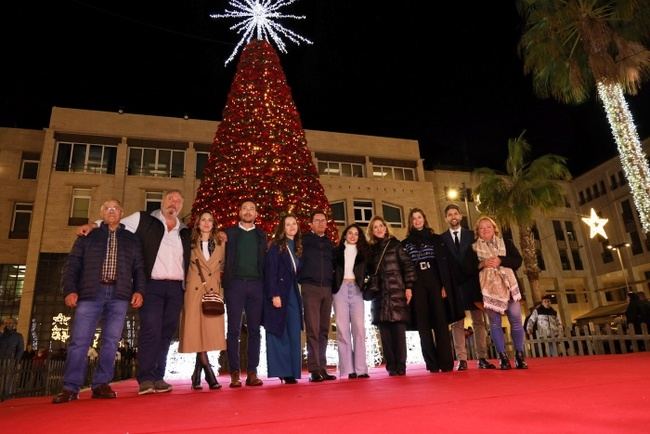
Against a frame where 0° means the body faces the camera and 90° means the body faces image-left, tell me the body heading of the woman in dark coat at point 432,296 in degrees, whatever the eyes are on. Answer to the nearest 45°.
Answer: approximately 45°

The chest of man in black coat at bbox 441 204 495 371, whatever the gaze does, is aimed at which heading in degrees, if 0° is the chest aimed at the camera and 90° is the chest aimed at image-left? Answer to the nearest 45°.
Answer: approximately 0°

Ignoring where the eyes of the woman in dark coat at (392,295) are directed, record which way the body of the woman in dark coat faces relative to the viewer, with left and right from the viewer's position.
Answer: facing the viewer and to the left of the viewer

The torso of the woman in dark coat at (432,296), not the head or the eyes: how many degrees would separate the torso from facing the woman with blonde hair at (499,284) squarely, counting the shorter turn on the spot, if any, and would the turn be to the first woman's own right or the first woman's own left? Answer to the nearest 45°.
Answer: approximately 90° to the first woman's own left

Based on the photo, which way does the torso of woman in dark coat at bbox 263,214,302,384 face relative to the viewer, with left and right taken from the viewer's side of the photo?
facing the viewer and to the right of the viewer

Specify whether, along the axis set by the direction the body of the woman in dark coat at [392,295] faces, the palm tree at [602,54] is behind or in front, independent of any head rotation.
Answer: behind

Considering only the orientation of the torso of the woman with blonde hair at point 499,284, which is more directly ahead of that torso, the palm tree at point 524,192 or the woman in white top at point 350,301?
the woman in white top

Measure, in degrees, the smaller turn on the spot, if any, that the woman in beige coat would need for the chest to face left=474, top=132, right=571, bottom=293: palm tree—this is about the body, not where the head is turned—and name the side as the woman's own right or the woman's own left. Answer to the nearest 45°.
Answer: approximately 135° to the woman's own left

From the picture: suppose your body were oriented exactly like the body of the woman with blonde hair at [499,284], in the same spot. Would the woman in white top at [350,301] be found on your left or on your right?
on your right
